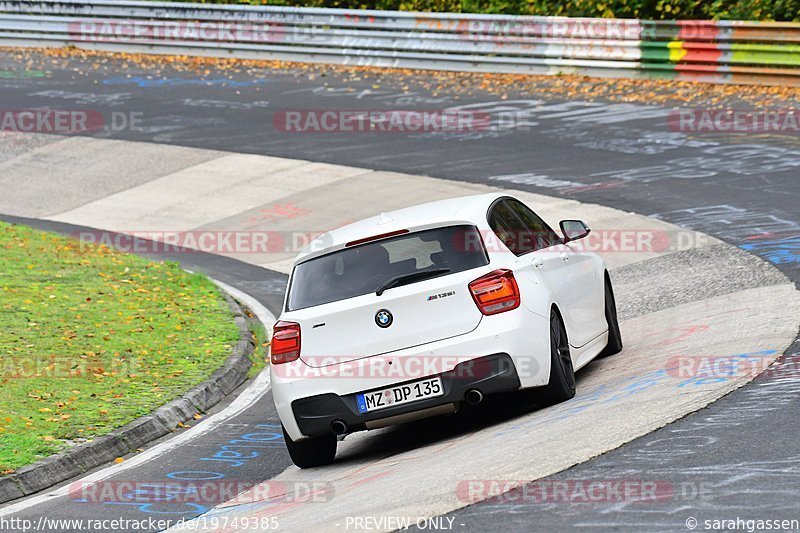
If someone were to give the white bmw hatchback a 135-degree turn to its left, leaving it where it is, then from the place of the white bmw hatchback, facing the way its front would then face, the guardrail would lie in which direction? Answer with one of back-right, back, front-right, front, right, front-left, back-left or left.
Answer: right

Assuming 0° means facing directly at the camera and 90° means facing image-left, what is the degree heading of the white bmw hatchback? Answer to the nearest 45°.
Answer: approximately 225°
